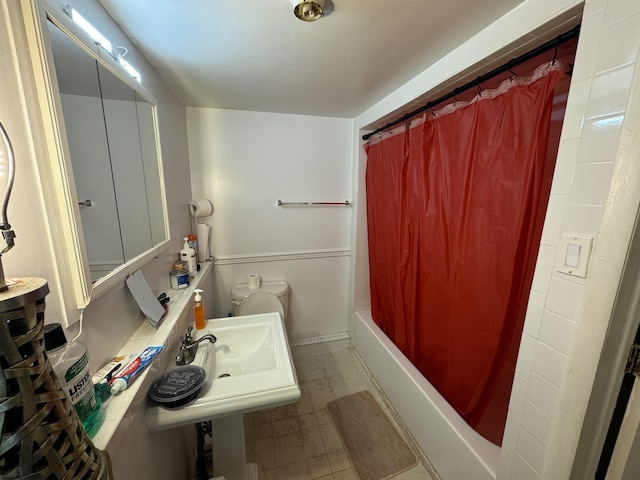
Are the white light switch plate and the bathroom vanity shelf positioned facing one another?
yes

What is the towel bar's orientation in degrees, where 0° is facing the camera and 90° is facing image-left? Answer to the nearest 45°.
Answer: approximately 0°

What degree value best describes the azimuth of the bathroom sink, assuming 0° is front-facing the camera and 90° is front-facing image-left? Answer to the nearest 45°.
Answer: approximately 270°

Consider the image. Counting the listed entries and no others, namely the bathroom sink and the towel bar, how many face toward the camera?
1

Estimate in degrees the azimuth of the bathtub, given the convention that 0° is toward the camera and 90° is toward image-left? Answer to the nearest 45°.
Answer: approximately 45°

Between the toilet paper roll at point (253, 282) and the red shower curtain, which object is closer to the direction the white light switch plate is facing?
the toilet paper roll

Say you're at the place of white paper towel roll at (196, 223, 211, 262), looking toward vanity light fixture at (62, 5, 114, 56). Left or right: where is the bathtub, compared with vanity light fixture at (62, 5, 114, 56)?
left

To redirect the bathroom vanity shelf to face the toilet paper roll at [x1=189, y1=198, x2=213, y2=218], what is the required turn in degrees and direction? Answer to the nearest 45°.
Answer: approximately 90° to its left

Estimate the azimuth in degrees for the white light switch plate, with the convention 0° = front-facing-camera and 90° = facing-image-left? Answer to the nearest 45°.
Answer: approximately 45°

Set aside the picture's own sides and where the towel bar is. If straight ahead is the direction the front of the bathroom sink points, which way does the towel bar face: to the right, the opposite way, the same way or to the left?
to the right
